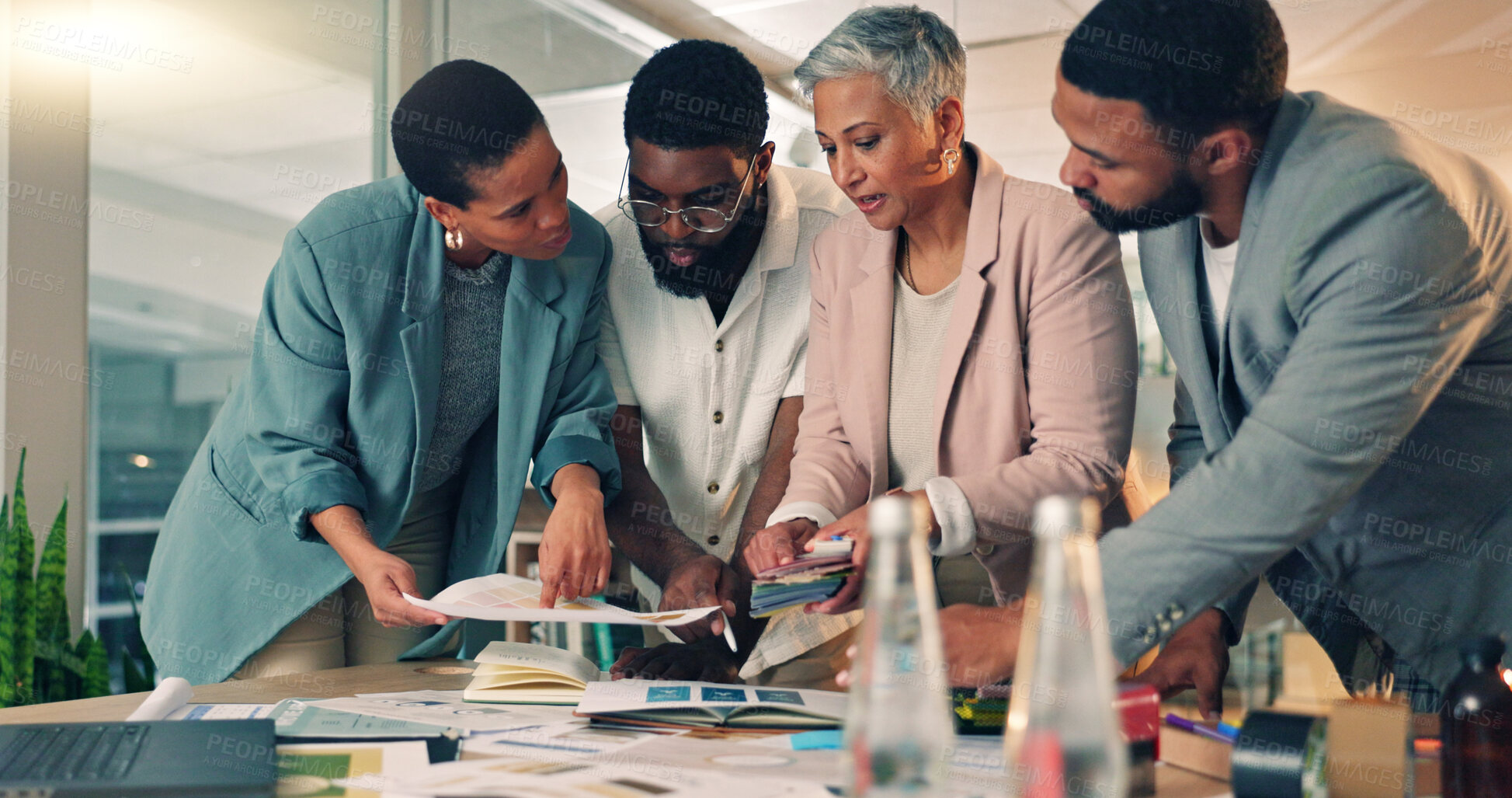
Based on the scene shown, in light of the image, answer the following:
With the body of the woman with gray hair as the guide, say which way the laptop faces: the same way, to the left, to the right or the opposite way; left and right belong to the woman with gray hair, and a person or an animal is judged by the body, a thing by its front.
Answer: the opposite way

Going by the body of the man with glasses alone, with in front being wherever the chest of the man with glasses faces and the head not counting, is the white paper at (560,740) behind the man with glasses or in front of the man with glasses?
in front

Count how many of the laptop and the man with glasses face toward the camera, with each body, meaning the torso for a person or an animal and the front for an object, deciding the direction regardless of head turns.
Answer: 1

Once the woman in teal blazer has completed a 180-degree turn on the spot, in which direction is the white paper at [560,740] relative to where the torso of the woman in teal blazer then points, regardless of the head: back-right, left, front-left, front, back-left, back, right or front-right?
back-left

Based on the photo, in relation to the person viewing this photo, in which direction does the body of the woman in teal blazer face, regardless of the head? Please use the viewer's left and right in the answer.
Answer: facing the viewer and to the right of the viewer

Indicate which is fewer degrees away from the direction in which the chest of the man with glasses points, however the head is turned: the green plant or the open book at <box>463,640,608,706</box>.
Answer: the open book

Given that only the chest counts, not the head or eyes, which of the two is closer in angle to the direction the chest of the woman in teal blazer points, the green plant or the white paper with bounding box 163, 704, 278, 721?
the white paper

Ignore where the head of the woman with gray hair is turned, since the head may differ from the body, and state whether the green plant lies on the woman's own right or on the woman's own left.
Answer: on the woman's own right

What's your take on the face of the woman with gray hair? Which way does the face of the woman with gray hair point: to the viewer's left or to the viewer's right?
to the viewer's left

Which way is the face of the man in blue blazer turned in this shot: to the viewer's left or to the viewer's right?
to the viewer's left

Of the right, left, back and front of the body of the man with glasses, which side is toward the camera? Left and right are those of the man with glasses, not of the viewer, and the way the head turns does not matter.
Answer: front

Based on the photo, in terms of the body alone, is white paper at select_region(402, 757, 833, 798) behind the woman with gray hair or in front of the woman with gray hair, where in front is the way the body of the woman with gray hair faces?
in front

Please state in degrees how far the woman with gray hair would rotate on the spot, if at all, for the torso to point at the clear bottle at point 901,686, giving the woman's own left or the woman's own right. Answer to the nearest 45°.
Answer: approximately 45° to the woman's own left
